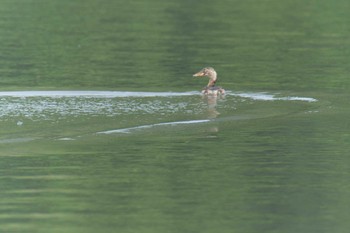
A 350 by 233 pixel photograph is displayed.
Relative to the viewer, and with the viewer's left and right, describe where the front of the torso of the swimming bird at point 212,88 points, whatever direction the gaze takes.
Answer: facing to the left of the viewer
